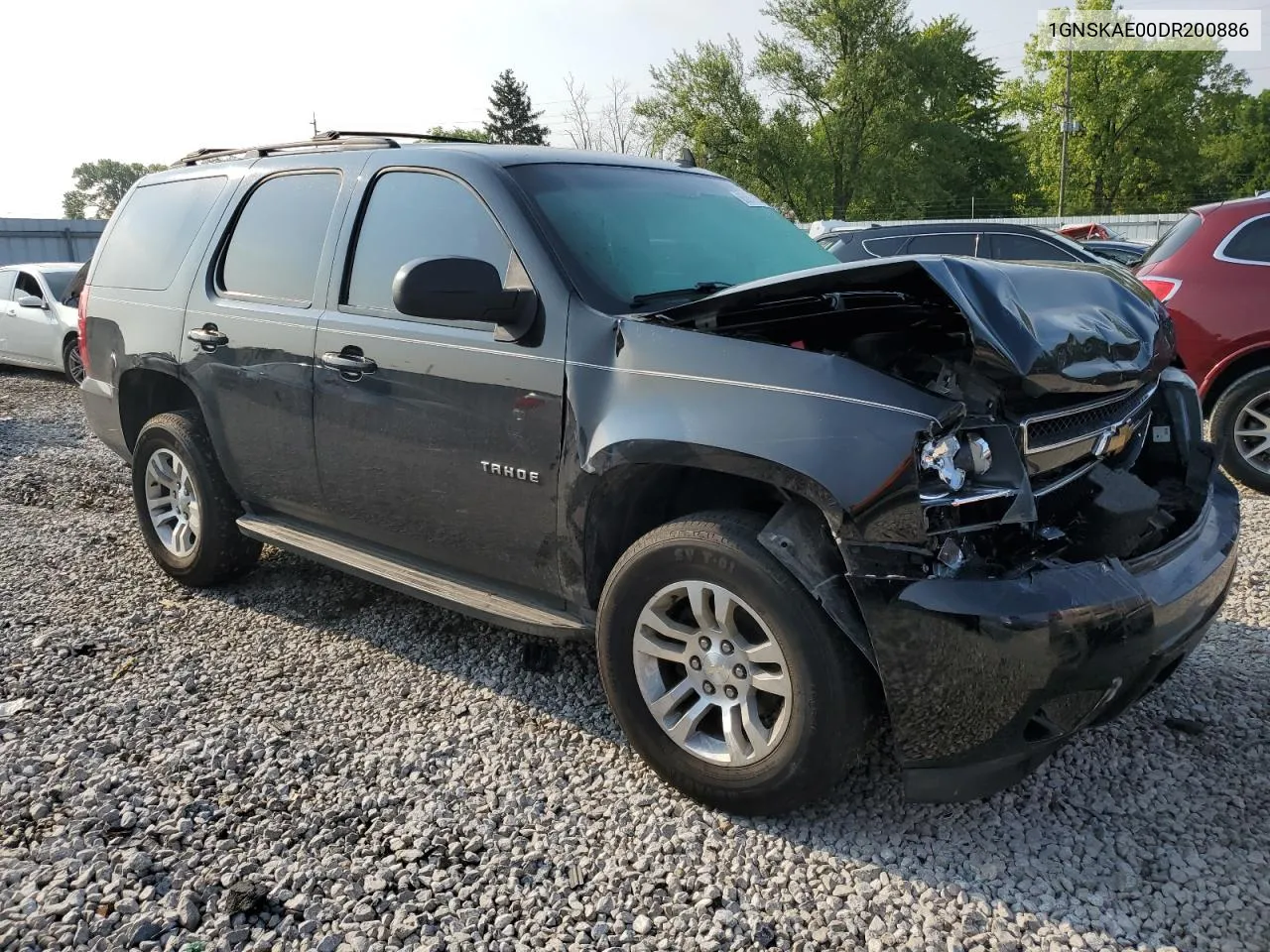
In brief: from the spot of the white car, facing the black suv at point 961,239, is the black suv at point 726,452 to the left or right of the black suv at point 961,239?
right

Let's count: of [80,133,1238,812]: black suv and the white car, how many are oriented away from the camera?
0

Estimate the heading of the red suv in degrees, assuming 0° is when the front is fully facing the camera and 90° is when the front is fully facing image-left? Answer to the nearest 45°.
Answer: approximately 225°

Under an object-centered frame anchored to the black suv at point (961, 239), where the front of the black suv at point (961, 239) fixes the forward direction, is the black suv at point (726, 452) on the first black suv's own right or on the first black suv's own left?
on the first black suv's own right

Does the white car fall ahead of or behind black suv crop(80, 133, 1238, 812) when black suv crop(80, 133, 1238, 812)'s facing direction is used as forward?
behind

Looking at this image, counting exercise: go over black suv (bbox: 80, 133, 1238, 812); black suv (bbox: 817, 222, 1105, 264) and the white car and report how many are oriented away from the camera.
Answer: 0

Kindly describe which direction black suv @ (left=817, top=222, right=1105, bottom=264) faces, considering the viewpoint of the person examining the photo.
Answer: facing to the right of the viewer

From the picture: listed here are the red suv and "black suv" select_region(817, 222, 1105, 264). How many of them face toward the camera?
0

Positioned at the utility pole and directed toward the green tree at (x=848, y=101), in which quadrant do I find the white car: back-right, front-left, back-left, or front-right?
front-left

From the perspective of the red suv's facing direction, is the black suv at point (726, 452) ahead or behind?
behind

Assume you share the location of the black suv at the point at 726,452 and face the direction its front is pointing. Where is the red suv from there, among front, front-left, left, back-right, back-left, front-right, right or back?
left
